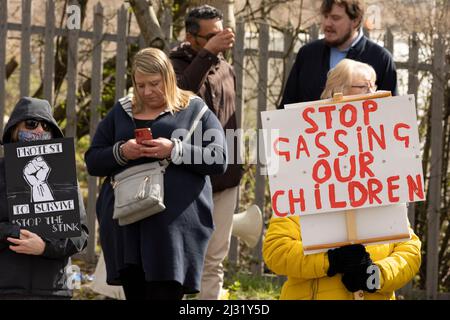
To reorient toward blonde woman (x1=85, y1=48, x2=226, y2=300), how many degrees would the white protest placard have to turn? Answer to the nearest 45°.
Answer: approximately 135° to its right

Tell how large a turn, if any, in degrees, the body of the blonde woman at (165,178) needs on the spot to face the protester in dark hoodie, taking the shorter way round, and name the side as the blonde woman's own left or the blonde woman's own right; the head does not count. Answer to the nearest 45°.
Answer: approximately 45° to the blonde woman's own right

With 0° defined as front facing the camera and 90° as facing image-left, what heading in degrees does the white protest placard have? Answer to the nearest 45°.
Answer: approximately 0°

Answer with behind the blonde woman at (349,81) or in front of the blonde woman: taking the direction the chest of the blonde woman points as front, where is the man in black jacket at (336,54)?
behind

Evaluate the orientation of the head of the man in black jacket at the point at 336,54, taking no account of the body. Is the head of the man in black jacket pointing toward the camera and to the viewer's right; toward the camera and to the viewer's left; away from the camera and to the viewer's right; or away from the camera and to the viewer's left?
toward the camera and to the viewer's left

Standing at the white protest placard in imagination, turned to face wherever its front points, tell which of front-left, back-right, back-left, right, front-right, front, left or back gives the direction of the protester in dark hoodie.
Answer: right

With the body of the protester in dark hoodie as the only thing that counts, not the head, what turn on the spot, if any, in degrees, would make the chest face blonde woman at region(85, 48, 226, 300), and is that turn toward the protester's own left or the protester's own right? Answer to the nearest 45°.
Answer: approximately 135° to the protester's own left
